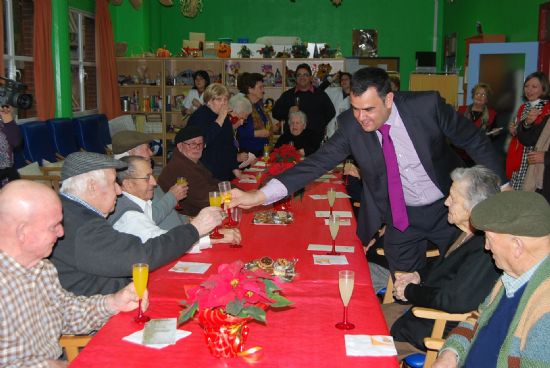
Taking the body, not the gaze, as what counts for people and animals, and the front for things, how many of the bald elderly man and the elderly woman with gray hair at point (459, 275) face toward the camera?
0

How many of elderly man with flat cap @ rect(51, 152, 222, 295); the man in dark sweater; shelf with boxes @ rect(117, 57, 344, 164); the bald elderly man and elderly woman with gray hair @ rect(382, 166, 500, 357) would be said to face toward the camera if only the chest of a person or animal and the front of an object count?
2

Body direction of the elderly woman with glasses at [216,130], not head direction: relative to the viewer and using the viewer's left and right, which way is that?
facing the viewer and to the right of the viewer

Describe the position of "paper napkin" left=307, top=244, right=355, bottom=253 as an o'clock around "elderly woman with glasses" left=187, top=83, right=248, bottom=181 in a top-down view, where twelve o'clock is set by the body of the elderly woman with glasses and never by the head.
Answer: The paper napkin is roughly at 1 o'clock from the elderly woman with glasses.

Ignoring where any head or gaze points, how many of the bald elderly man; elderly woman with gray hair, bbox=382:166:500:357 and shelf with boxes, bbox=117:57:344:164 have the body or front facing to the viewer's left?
1

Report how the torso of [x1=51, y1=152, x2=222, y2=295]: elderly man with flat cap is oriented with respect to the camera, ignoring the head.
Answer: to the viewer's right

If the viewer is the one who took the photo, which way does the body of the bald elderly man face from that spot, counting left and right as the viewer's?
facing to the right of the viewer

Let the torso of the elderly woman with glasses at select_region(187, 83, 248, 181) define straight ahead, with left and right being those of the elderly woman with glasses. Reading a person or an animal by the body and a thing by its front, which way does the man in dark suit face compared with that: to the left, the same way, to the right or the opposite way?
to the right

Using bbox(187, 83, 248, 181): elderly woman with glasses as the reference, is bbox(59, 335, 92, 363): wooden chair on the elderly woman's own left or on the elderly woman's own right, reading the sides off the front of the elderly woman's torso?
on the elderly woman's own right

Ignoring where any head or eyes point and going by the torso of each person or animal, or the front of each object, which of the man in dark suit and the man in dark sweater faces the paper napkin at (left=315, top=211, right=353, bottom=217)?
the man in dark sweater

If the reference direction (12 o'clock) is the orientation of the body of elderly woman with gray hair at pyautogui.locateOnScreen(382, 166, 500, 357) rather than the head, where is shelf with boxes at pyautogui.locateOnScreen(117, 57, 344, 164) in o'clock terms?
The shelf with boxes is roughly at 2 o'clock from the elderly woman with gray hair.

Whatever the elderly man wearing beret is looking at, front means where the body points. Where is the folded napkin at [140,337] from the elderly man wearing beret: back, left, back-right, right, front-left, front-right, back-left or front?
front-right
